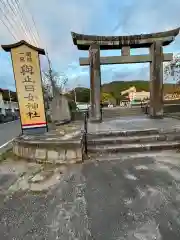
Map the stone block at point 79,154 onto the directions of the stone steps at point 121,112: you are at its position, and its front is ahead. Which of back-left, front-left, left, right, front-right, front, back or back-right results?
front

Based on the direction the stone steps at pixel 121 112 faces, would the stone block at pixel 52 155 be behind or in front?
in front

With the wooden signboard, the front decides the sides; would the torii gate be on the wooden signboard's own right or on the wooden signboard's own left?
on the wooden signboard's own left

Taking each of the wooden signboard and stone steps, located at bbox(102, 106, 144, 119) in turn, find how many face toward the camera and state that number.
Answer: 2

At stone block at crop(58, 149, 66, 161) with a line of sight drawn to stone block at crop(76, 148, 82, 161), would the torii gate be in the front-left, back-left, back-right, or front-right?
front-left

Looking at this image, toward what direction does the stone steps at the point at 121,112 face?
toward the camera

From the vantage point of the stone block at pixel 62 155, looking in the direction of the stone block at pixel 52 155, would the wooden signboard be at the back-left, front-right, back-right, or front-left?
front-right

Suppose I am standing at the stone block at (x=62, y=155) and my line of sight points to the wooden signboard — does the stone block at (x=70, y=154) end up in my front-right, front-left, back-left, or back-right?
back-right

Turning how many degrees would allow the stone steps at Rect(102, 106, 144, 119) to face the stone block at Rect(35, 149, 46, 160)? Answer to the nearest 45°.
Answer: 0° — it already faces it

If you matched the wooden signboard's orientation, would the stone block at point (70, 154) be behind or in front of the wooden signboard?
in front

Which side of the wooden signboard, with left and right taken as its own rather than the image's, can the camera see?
front

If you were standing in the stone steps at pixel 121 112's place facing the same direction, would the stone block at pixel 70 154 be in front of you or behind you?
in front
